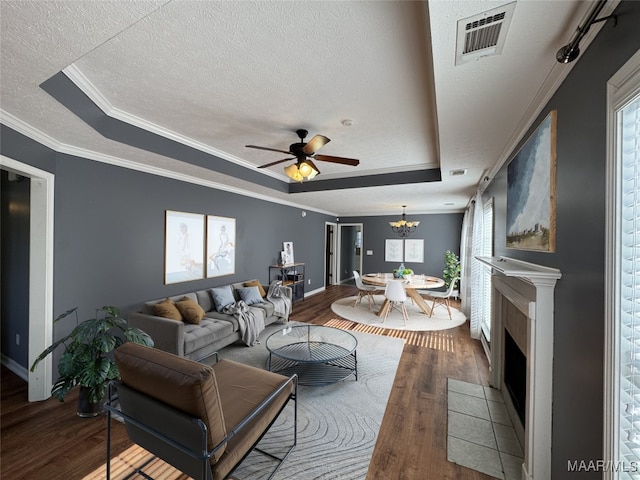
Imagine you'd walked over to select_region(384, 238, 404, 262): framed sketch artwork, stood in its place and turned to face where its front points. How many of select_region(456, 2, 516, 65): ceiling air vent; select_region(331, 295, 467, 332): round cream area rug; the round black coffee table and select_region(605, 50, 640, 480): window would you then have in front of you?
4

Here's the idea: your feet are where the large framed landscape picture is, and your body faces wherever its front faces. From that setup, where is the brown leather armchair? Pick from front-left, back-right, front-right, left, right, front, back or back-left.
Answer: front-left

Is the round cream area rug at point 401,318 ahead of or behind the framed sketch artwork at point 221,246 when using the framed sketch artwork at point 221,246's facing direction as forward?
ahead

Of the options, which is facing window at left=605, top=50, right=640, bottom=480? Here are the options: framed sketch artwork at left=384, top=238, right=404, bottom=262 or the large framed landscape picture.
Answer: the framed sketch artwork

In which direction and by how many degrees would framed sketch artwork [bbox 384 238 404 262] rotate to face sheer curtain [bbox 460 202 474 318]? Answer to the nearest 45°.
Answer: approximately 45° to its left

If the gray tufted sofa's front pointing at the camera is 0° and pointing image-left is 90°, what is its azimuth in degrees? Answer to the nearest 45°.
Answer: approximately 315°

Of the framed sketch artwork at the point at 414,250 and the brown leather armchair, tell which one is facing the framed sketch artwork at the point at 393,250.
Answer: the brown leather armchair

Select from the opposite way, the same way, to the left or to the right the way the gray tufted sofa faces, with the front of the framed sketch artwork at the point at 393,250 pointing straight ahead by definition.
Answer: to the left

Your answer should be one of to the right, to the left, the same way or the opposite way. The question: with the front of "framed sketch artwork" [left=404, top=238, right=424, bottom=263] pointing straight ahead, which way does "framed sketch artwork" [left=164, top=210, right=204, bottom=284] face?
to the left

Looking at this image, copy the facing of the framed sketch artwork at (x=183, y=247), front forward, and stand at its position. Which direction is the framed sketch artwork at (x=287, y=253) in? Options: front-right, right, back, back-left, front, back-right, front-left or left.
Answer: left

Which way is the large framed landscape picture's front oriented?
to the viewer's left

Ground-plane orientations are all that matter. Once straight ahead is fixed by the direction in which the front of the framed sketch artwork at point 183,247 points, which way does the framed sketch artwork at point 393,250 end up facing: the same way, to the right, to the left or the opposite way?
to the right
